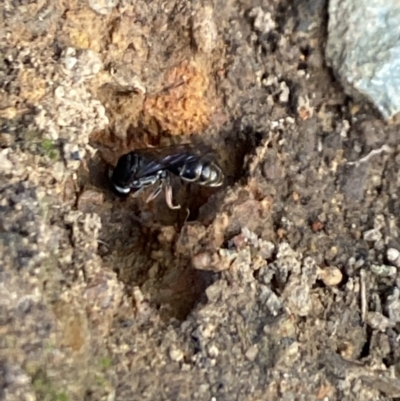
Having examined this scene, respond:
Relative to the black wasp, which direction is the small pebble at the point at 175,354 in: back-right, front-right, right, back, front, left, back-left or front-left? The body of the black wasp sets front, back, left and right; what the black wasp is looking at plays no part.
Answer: left

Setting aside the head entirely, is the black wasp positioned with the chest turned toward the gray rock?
no

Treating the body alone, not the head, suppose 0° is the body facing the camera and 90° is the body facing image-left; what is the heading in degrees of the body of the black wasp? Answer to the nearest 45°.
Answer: approximately 90°

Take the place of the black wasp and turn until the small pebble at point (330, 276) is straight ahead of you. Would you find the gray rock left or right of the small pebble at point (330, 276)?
left

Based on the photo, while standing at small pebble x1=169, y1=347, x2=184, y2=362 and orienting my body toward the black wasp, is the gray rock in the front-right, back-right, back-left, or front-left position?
front-right

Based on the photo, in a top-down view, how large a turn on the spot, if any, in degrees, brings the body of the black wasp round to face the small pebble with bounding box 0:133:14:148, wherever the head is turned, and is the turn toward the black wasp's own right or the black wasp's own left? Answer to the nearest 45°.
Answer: approximately 45° to the black wasp's own left

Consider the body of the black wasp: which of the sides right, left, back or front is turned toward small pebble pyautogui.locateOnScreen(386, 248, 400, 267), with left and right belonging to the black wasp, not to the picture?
back

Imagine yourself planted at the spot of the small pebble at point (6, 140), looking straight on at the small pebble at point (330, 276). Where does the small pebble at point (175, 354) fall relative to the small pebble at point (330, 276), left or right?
right

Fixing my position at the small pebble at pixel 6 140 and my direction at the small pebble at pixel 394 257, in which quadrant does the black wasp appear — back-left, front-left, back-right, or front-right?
front-left

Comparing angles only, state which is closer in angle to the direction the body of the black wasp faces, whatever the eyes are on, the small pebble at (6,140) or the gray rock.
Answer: the small pebble

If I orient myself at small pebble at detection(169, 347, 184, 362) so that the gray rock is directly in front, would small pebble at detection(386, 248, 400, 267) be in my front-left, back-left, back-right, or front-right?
front-right

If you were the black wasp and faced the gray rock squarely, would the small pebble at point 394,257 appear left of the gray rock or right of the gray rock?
right
